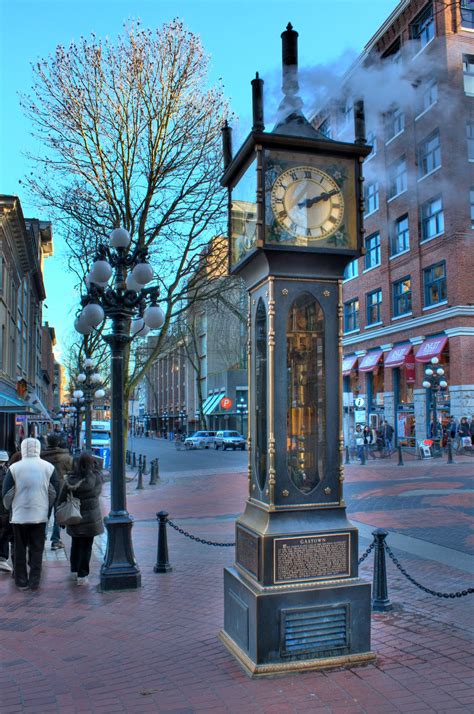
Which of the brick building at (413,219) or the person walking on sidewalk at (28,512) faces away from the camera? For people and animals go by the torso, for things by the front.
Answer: the person walking on sidewalk

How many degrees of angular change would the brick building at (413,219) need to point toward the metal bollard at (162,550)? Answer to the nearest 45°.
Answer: approximately 45° to its left

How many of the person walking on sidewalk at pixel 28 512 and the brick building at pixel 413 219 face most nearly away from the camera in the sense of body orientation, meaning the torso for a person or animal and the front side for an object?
1

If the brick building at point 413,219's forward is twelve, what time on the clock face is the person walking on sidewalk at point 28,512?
The person walking on sidewalk is roughly at 11 o'clock from the brick building.

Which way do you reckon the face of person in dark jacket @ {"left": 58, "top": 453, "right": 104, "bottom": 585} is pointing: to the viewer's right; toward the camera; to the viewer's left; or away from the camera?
away from the camera

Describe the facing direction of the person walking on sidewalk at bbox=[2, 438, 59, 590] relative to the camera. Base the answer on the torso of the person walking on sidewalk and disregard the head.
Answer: away from the camera

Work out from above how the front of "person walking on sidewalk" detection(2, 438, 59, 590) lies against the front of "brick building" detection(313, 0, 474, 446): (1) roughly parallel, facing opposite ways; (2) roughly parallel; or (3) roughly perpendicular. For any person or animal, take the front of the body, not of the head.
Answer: roughly perpendicular

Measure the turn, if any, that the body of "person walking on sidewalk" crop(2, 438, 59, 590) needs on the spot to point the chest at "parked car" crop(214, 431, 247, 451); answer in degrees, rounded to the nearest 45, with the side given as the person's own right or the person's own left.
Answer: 0° — they already face it

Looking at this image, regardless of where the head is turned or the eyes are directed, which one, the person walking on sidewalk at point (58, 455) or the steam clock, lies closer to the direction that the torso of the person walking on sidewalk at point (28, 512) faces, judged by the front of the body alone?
the person walking on sidewalk

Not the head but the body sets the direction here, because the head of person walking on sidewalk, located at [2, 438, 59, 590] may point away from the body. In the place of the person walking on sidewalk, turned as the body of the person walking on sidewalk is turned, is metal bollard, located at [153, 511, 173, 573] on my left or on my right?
on my right

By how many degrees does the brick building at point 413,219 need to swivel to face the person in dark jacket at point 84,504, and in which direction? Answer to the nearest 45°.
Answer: approximately 45° to its left

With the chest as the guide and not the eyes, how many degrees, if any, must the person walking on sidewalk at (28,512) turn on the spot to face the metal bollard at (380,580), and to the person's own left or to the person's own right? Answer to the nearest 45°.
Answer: approximately 135° to the person's own right

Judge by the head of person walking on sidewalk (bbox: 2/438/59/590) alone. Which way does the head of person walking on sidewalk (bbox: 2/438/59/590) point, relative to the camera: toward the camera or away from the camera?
away from the camera
